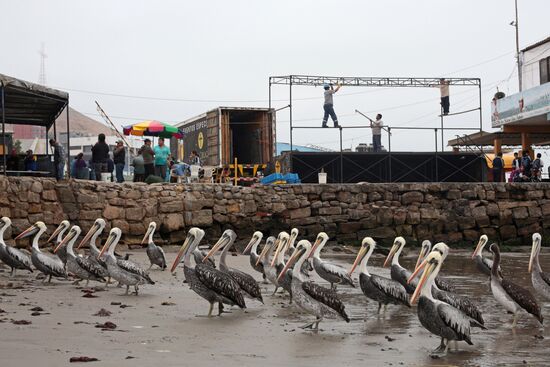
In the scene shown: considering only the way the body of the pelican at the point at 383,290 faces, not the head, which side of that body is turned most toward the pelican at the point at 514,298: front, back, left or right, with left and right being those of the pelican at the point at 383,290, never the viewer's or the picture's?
back

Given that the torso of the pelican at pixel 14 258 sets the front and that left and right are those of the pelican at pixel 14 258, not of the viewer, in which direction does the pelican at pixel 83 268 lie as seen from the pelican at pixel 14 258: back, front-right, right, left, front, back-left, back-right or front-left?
back-left

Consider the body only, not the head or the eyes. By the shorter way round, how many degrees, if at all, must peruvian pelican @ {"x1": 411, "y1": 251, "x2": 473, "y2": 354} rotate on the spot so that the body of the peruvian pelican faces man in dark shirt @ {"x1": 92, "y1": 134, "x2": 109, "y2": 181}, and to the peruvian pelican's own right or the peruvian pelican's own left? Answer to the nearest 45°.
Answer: approximately 90° to the peruvian pelican's own right

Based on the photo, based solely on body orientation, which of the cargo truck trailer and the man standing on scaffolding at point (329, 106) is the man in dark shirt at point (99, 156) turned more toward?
the cargo truck trailer

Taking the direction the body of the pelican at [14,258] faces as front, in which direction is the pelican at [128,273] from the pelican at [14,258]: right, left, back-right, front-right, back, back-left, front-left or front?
back-left

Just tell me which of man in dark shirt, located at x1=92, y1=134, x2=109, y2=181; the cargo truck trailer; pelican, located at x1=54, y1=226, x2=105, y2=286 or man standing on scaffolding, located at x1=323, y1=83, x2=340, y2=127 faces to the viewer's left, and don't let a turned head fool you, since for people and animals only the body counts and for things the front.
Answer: the pelican

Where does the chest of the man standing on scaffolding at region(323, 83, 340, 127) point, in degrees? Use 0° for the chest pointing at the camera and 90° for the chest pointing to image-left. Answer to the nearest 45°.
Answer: approximately 225°

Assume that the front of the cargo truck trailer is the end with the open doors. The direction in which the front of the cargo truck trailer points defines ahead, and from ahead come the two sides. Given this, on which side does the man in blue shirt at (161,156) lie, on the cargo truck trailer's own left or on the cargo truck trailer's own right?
on the cargo truck trailer's own right

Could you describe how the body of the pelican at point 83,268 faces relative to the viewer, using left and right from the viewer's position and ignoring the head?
facing to the left of the viewer

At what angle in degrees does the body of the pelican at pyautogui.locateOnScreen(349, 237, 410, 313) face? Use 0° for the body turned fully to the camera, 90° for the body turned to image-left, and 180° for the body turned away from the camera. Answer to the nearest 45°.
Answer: approximately 90°
